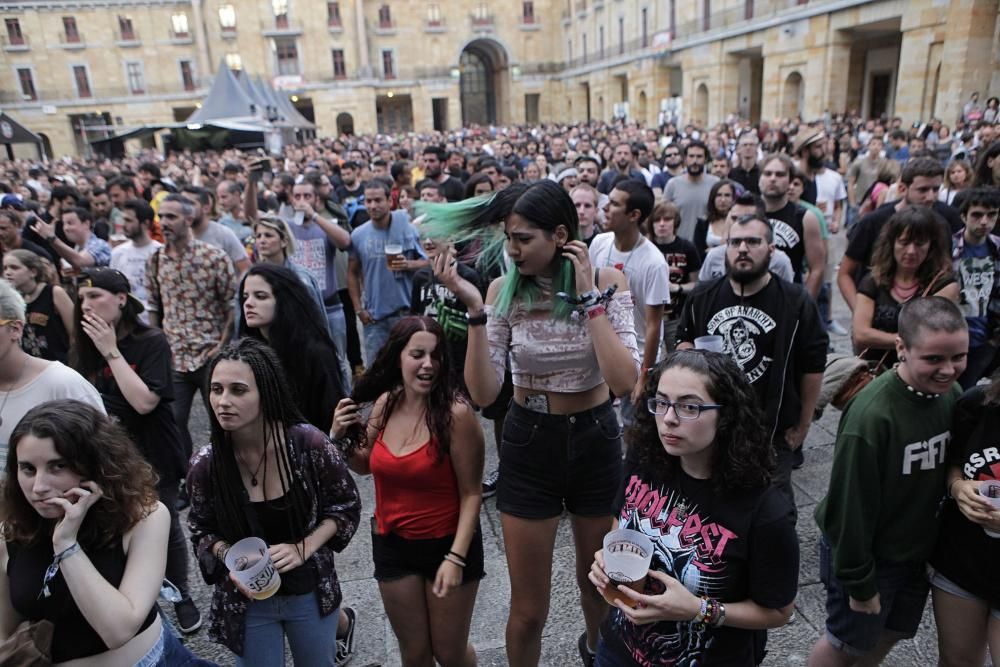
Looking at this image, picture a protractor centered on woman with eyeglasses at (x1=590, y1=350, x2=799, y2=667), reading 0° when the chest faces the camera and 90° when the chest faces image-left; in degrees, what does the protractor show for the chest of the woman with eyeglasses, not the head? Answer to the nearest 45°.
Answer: approximately 45°

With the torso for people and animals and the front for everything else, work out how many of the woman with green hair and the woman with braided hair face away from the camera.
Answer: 0

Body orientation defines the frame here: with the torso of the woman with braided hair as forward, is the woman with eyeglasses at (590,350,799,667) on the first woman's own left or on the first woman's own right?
on the first woman's own left

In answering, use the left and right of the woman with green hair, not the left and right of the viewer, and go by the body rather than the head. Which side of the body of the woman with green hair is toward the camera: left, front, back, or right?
front

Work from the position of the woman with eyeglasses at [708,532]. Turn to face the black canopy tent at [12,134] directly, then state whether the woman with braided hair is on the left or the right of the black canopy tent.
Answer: left

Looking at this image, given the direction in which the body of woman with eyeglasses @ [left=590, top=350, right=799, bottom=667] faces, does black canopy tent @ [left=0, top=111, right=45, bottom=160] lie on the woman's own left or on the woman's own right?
on the woman's own right

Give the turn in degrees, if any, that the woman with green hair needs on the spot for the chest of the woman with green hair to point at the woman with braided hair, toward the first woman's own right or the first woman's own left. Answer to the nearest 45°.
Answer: approximately 90° to the first woman's own right

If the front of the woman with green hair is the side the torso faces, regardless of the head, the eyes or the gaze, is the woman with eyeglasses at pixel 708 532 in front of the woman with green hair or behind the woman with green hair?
in front

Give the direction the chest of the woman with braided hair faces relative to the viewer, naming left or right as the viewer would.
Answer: facing the viewer and to the left of the viewer

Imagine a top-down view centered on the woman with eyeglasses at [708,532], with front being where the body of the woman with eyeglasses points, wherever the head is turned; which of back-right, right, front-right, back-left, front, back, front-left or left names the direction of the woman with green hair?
right
